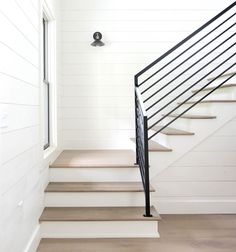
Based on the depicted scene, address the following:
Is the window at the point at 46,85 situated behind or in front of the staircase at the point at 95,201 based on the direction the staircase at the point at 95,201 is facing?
behind

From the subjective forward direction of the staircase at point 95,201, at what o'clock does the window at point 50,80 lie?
The window is roughly at 5 o'clock from the staircase.

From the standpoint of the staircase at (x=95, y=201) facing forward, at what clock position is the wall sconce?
The wall sconce is roughly at 6 o'clock from the staircase.

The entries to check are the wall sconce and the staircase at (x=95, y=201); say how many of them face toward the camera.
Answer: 2

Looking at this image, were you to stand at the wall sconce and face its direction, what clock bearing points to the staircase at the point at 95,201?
The staircase is roughly at 12 o'clock from the wall sconce.

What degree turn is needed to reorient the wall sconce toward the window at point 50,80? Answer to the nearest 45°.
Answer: approximately 45° to its right

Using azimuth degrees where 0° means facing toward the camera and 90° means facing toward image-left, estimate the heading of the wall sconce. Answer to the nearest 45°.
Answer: approximately 0°
